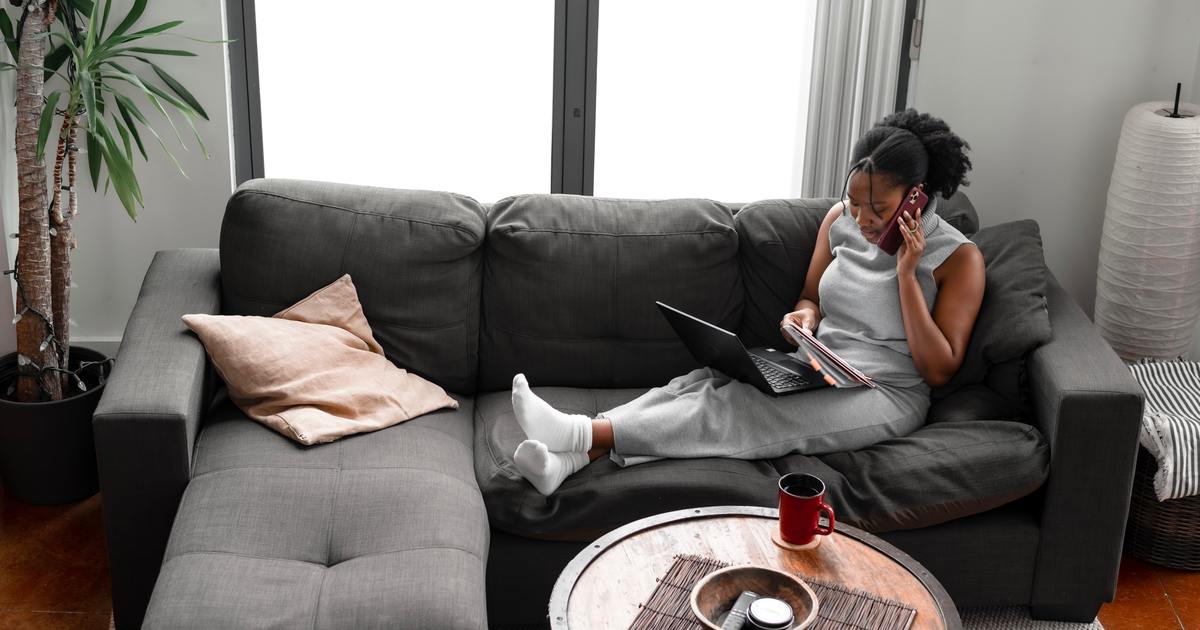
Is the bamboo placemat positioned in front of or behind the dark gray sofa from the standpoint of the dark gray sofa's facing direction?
in front

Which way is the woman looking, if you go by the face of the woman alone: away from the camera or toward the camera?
toward the camera

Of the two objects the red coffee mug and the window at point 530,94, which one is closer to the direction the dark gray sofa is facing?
the red coffee mug

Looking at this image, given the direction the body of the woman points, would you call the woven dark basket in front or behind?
behind

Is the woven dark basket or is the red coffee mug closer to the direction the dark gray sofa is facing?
the red coffee mug

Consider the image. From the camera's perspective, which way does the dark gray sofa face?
toward the camera

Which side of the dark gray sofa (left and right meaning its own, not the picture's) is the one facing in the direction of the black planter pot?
right

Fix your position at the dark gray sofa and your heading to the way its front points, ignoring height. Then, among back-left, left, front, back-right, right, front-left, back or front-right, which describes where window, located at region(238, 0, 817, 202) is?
back

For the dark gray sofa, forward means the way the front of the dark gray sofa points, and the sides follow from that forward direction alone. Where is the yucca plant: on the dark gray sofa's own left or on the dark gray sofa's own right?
on the dark gray sofa's own right

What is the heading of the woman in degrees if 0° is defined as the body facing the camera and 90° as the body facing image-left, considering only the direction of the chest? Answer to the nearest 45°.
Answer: approximately 45°
